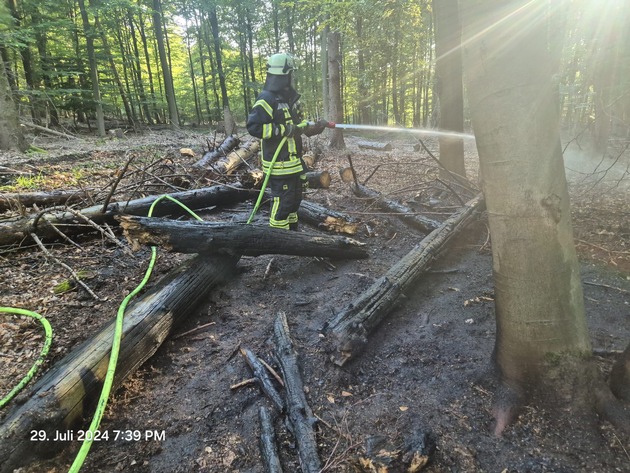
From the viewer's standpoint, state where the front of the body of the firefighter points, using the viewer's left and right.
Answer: facing the viewer and to the right of the viewer

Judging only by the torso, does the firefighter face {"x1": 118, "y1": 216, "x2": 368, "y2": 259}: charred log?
no

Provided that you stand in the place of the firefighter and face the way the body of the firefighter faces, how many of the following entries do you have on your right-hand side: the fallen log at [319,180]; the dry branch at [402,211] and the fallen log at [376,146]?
0

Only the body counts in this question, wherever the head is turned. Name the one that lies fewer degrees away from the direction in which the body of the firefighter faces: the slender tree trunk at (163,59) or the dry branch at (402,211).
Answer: the dry branch

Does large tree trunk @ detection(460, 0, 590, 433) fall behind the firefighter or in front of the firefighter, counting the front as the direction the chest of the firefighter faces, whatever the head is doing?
in front

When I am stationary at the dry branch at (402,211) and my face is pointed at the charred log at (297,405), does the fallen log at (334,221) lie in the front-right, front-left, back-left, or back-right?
front-right

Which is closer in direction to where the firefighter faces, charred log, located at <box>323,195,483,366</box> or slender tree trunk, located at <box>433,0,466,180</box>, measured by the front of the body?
the charred log

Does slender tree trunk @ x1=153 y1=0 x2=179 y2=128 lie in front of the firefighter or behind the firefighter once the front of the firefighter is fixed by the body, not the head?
behind

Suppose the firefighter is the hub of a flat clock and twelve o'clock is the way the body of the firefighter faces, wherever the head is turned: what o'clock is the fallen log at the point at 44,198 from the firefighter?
The fallen log is roughly at 5 o'clock from the firefighter.

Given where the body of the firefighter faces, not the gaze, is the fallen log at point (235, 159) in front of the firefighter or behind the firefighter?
behind

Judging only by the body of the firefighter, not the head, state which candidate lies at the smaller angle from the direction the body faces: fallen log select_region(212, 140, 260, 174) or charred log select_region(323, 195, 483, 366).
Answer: the charred log

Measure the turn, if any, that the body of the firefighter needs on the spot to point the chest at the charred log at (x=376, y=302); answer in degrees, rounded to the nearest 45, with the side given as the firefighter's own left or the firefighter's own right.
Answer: approximately 45° to the firefighter's own right

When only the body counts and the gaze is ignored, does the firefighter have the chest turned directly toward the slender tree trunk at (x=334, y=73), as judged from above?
no

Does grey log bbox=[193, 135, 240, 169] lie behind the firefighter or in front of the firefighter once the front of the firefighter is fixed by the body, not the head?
behind
